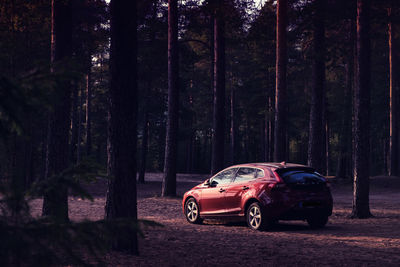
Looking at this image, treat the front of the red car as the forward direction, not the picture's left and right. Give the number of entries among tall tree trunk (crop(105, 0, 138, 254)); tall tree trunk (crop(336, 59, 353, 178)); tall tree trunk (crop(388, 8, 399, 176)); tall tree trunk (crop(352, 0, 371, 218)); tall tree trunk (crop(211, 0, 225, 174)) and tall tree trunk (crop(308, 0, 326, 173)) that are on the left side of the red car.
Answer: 1

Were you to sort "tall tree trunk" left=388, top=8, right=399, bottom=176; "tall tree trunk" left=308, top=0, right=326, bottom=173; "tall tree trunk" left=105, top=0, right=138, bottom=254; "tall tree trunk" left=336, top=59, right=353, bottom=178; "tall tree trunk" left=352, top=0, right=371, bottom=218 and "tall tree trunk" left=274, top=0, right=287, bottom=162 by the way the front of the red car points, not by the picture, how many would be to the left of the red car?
1

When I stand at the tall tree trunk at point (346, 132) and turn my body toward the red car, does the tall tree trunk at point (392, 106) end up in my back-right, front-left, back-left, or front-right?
back-left

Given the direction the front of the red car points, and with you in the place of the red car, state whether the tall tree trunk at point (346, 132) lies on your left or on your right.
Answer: on your right

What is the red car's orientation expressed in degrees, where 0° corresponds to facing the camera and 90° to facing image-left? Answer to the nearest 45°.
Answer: approximately 135°

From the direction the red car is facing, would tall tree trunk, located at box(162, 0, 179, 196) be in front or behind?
in front

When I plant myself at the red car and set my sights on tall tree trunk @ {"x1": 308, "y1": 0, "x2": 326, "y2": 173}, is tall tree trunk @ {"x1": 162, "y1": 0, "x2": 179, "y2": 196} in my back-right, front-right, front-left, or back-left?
front-left

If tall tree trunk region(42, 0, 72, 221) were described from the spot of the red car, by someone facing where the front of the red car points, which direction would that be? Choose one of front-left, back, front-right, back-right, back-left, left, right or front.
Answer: front-left

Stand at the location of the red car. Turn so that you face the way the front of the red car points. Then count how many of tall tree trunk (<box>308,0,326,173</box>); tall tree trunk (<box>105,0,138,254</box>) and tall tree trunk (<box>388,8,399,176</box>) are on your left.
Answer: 1

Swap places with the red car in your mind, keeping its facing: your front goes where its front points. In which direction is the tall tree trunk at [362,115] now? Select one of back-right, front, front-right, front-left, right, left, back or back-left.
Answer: right

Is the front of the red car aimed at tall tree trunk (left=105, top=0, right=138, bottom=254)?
no

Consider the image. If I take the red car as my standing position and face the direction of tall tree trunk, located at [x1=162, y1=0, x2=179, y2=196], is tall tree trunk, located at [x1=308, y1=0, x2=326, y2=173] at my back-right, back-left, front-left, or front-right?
front-right

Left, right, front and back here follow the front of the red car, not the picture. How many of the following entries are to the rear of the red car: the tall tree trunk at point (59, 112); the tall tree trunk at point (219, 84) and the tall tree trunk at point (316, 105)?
0

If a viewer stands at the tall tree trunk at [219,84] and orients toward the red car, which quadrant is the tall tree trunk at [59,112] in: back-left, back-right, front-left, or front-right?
front-right

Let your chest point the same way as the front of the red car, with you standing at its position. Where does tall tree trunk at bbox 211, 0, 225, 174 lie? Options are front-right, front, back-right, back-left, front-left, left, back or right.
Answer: front-right

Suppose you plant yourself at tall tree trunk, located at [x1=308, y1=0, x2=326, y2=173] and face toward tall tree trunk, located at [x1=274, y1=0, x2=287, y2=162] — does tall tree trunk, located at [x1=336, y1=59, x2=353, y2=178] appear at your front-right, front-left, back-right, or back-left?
back-right

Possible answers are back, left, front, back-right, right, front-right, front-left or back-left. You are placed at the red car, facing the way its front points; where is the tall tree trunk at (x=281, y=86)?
front-right
